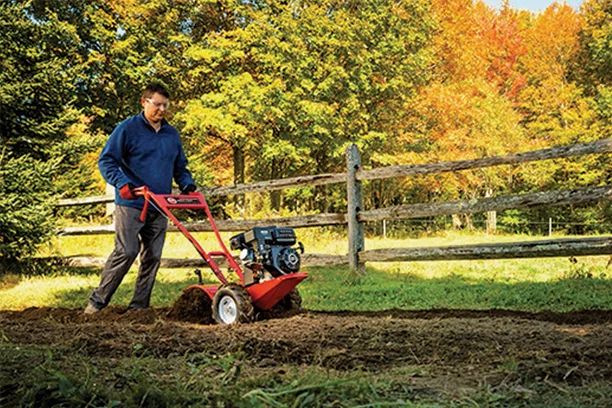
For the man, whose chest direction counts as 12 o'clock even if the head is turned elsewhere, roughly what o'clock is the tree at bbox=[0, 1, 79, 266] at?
The tree is roughly at 7 o'clock from the man.

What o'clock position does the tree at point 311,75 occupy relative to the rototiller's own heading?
The tree is roughly at 8 o'clock from the rototiller.

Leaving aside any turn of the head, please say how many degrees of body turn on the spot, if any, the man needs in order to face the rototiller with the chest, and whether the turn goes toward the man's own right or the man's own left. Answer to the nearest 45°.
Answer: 0° — they already face it

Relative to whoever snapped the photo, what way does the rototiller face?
facing the viewer and to the right of the viewer

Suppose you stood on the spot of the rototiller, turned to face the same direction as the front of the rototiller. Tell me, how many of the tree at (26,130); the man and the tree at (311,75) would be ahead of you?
0

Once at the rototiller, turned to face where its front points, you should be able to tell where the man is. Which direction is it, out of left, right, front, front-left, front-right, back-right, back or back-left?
back

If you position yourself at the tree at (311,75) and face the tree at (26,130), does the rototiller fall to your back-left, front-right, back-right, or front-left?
front-left

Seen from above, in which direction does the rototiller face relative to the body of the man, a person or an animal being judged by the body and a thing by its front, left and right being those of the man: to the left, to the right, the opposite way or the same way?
the same way

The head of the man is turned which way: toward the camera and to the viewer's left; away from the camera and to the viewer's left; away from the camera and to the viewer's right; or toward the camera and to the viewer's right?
toward the camera and to the viewer's right

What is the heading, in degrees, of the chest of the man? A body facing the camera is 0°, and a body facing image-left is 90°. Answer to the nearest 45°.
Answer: approximately 315°

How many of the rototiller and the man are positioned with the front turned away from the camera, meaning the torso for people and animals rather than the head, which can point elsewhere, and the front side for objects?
0
